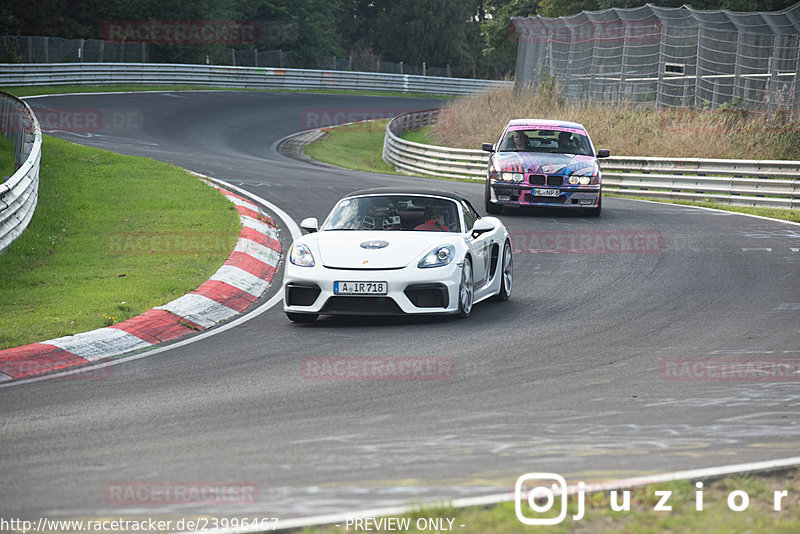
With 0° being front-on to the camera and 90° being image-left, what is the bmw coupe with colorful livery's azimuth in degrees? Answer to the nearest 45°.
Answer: approximately 0°

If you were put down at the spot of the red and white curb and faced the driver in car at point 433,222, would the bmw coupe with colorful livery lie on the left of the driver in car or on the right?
left

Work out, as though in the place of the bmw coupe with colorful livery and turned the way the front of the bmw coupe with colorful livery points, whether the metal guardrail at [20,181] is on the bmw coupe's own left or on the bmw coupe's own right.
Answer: on the bmw coupe's own right

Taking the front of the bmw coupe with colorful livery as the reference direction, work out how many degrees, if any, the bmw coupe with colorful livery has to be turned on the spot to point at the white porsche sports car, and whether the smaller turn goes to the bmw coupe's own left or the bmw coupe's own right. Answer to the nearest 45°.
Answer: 0° — it already faces it

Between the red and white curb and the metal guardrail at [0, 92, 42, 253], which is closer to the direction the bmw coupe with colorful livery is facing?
the red and white curb

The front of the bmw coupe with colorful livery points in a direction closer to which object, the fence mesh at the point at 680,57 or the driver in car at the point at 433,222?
the driver in car

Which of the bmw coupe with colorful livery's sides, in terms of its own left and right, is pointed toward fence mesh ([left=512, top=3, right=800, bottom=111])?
back

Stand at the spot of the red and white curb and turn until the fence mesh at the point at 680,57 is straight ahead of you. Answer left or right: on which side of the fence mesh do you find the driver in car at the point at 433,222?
right

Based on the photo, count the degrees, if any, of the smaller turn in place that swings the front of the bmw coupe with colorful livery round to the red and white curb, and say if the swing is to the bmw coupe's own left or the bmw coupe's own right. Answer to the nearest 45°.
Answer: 0° — it already faces it

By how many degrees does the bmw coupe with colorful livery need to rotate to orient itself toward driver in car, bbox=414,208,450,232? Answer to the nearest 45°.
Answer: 0° — it already faces them
